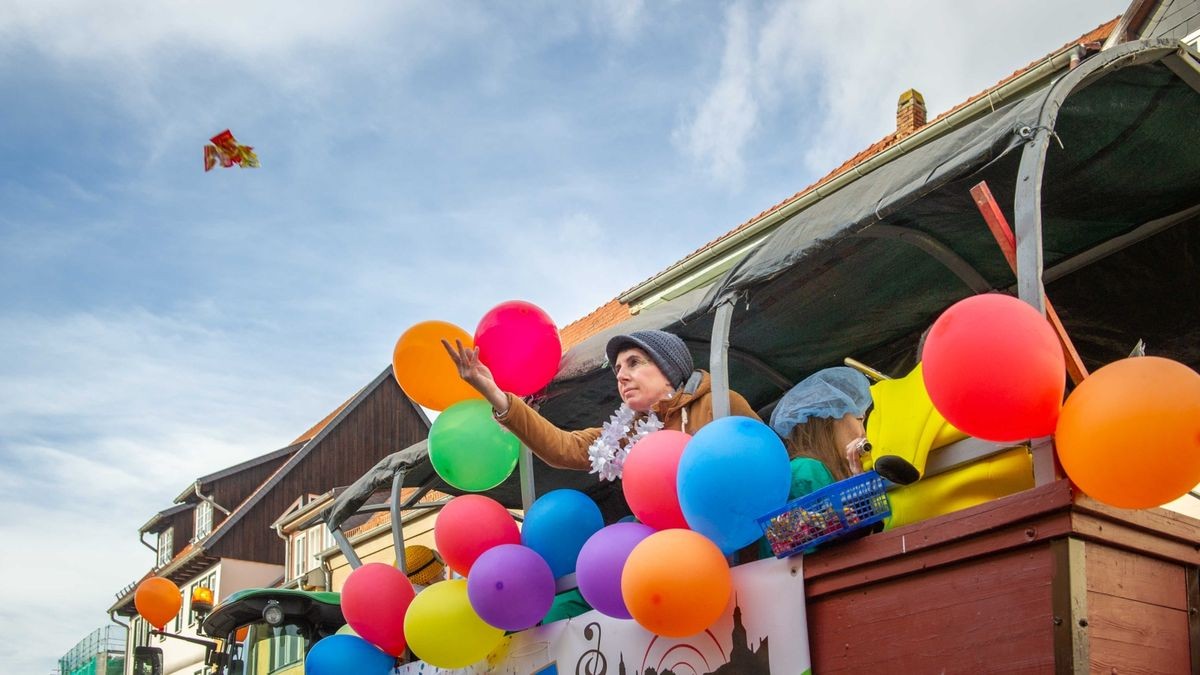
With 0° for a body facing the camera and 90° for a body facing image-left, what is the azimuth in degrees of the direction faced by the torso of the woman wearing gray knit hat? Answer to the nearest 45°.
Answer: approximately 45°

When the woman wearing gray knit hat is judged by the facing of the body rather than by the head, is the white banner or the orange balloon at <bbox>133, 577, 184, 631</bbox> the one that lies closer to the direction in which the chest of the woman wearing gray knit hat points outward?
the white banner
